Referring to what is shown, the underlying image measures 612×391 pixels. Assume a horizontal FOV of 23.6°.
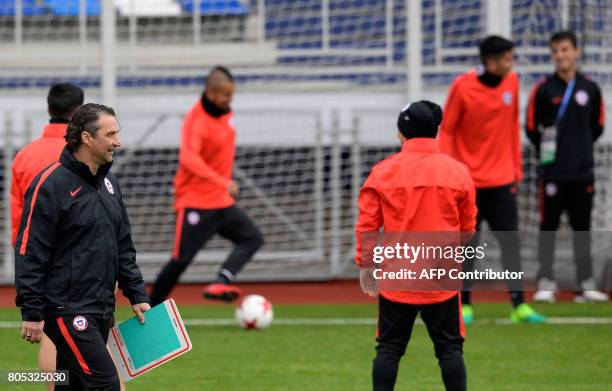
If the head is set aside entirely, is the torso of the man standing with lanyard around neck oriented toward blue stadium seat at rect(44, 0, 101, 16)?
no

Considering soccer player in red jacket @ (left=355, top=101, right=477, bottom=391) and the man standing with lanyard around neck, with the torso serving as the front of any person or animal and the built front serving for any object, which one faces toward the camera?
the man standing with lanyard around neck

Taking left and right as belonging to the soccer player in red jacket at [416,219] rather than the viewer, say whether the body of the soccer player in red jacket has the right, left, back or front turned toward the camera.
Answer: back

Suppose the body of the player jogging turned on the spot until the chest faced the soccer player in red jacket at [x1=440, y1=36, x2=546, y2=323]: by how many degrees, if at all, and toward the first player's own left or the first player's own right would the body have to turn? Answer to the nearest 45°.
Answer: approximately 45° to the first player's own left

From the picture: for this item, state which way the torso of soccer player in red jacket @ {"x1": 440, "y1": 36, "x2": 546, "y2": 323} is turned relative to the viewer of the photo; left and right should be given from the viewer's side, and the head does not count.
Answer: facing the viewer and to the right of the viewer

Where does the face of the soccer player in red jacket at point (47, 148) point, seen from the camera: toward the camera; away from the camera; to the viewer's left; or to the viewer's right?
away from the camera

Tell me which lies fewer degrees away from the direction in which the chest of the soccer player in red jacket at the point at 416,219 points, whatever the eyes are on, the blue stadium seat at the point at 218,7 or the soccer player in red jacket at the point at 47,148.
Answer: the blue stadium seat

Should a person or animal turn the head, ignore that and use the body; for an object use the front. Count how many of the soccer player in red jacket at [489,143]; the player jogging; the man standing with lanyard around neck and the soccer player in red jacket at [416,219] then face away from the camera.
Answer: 1

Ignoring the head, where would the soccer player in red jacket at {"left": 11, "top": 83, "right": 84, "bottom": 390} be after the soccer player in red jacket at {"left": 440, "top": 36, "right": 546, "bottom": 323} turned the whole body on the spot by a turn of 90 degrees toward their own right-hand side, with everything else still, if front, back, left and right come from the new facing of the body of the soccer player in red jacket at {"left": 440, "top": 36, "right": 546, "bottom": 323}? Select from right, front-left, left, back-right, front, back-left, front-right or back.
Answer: front

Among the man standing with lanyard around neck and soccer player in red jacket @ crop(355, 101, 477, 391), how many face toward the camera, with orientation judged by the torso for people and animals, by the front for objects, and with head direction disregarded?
1

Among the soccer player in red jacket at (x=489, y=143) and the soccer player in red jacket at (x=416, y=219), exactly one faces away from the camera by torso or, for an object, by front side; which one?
the soccer player in red jacket at (x=416, y=219)

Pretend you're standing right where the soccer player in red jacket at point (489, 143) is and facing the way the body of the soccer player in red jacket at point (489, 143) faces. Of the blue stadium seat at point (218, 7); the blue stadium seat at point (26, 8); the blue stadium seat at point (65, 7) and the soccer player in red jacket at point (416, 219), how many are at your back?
3

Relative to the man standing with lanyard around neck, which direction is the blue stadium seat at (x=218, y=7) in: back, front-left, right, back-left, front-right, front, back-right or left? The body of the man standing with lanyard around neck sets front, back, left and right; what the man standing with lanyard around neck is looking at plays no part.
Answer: back-right

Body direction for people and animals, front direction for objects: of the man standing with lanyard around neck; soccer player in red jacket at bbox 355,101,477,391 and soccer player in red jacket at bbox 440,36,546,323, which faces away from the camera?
soccer player in red jacket at bbox 355,101,477,391

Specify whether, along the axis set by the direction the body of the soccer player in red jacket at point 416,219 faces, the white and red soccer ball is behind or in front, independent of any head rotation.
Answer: in front

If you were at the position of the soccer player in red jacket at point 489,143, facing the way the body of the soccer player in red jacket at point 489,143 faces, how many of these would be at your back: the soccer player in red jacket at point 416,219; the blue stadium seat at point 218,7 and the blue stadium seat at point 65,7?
2

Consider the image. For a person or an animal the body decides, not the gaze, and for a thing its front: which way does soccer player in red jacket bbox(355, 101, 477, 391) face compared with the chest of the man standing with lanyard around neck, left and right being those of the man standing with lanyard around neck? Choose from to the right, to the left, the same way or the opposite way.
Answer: the opposite way

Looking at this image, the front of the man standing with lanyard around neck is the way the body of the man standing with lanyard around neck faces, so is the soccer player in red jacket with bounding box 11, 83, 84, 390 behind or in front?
in front

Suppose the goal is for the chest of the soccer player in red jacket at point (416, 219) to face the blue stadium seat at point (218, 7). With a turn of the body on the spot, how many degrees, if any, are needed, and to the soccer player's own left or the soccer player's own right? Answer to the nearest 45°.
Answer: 0° — they already face it

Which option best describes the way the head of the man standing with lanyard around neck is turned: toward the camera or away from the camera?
toward the camera

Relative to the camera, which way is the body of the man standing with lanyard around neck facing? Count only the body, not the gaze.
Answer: toward the camera
